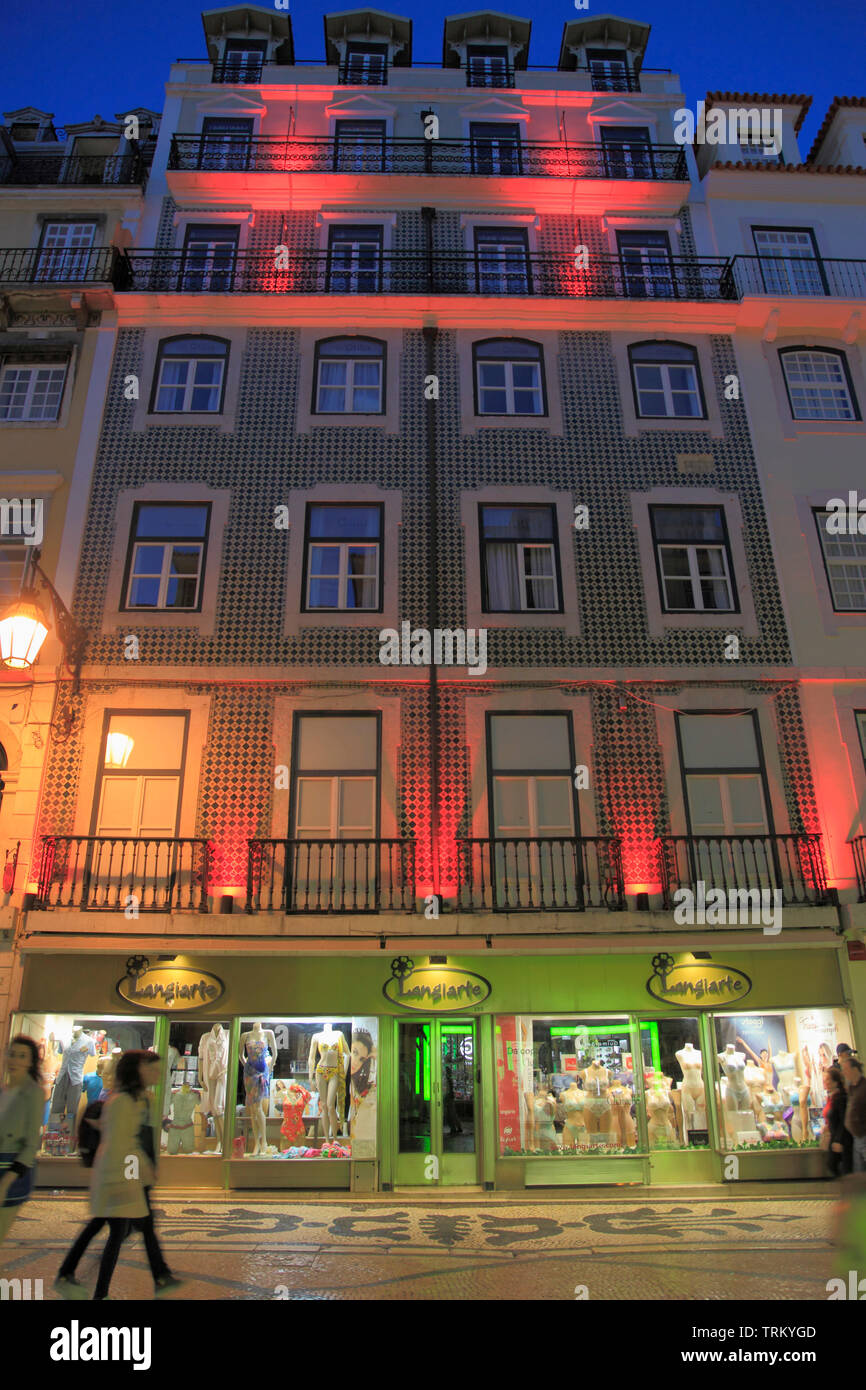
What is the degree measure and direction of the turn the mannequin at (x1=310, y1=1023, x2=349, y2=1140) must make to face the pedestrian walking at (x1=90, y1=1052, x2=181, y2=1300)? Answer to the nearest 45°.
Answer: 0° — it already faces them

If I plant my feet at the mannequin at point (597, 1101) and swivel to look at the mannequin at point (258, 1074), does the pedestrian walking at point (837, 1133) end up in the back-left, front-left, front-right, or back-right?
back-left

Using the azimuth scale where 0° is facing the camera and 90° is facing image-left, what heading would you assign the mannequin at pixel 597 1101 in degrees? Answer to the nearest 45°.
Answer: approximately 0°

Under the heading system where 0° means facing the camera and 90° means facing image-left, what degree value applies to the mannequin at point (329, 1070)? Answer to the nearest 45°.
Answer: approximately 0°

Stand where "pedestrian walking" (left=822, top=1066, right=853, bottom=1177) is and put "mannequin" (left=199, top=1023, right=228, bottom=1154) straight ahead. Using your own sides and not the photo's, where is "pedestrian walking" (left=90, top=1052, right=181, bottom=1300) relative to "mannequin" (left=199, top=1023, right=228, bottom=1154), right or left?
left

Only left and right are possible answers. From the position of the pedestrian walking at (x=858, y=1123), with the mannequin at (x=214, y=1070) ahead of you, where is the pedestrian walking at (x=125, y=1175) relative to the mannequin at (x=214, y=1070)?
left

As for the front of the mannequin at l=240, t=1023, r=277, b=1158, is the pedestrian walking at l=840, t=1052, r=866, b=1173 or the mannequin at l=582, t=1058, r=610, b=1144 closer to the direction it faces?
the pedestrian walking

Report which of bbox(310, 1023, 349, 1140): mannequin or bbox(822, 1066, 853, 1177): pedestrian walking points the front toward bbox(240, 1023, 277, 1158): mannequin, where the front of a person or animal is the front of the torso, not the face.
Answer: the pedestrian walking

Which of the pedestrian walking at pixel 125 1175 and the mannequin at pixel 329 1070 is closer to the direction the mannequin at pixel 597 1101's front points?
the pedestrian walking
